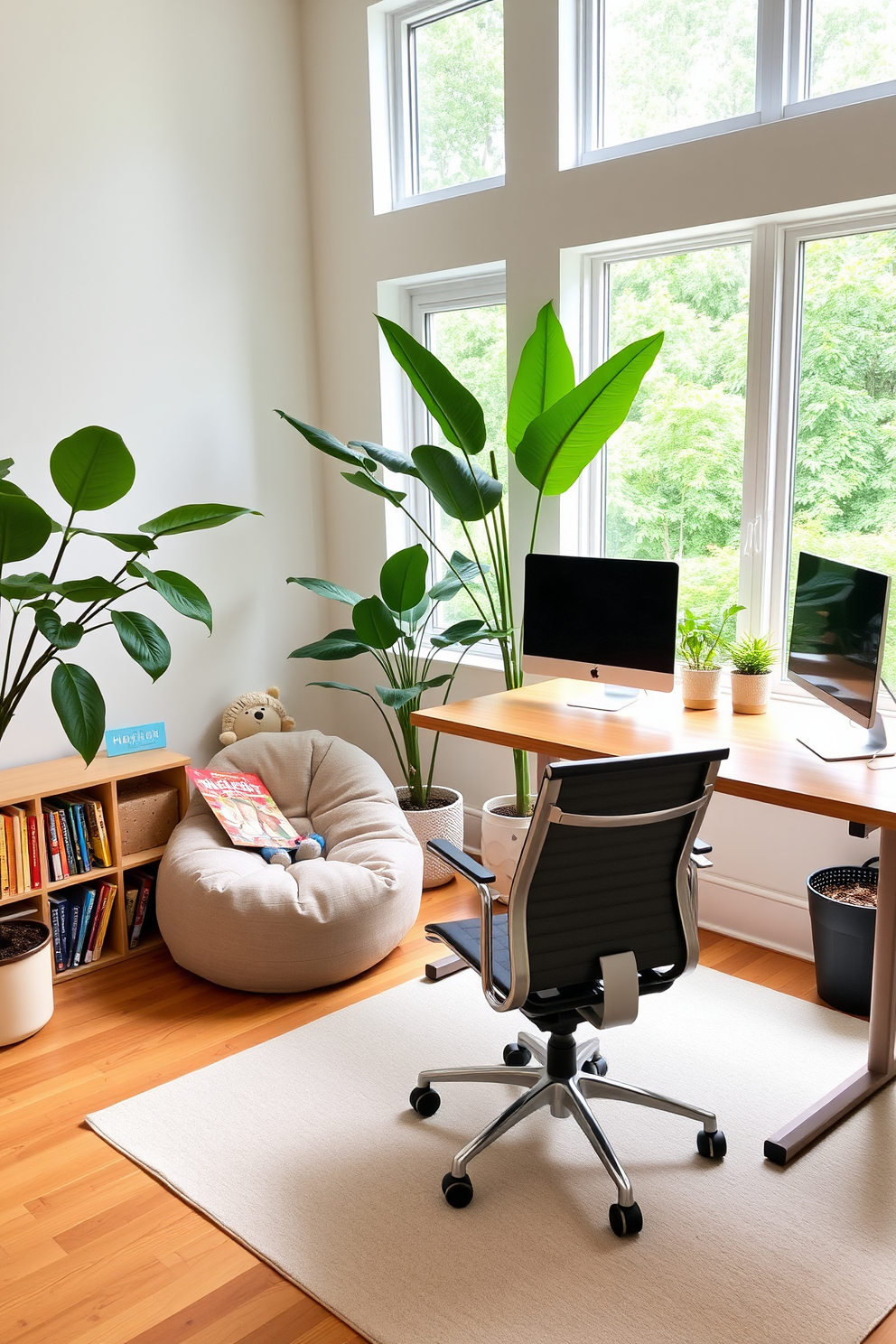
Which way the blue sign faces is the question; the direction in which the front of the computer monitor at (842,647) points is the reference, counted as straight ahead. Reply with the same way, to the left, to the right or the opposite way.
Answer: to the left

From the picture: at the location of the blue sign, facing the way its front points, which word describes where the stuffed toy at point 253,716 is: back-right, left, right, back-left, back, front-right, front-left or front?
back-left

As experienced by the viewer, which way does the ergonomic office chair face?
facing away from the viewer and to the left of the viewer

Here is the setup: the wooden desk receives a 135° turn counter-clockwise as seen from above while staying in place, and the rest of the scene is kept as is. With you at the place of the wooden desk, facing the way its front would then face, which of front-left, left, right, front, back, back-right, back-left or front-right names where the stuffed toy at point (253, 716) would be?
back-left

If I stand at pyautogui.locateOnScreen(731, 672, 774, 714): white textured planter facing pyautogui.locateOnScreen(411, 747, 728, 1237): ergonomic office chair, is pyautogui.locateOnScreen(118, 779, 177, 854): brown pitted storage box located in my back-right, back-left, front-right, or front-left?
front-right

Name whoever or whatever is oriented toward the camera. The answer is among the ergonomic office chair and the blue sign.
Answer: the blue sign

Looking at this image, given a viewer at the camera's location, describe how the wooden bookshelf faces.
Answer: facing the viewer and to the right of the viewer

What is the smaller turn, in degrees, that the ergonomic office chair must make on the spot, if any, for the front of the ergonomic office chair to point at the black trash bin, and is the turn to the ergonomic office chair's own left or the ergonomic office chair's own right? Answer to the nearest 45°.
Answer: approximately 90° to the ergonomic office chair's own right

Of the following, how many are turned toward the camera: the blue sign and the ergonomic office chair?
1

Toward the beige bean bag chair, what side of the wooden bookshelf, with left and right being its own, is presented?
left

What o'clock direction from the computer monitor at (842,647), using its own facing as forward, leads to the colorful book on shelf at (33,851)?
The colorful book on shelf is roughly at 1 o'clock from the computer monitor.

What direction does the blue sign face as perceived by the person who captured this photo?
facing the viewer

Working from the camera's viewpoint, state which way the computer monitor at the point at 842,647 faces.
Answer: facing the viewer and to the left of the viewer

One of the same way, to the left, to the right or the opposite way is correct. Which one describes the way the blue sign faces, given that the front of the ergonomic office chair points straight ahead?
the opposite way

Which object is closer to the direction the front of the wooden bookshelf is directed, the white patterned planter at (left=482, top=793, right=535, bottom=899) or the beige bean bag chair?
the beige bean bag chair

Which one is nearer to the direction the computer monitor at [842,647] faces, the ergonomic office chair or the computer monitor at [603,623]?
the ergonomic office chair

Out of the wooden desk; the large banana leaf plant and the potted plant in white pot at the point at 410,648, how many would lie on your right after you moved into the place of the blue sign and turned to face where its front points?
0

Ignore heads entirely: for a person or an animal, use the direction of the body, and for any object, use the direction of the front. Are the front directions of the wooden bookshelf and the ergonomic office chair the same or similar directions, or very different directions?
very different directions

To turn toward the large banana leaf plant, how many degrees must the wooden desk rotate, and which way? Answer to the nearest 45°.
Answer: approximately 90° to its right

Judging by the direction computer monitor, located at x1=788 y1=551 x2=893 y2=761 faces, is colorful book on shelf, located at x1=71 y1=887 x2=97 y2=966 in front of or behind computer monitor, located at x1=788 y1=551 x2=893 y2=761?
in front
